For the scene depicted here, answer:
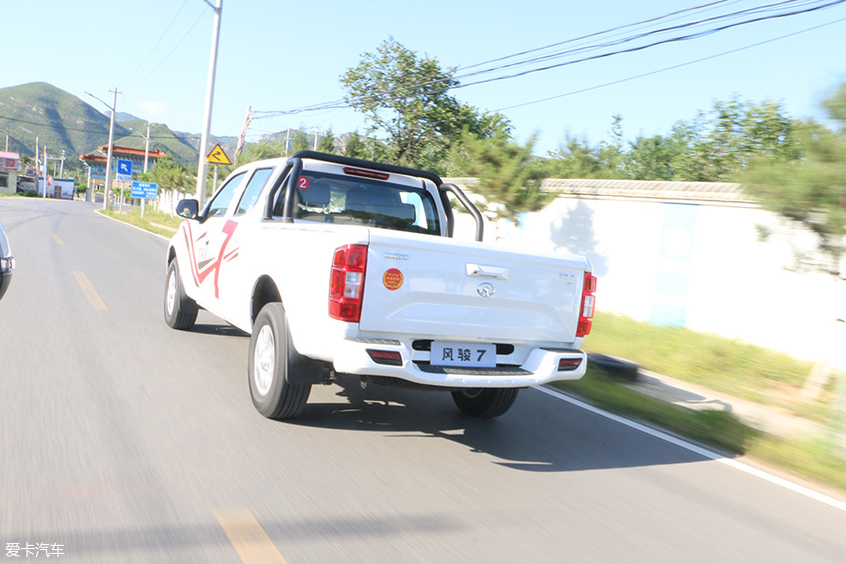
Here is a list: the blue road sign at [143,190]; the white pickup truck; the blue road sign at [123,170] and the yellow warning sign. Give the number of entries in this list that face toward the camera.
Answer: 3

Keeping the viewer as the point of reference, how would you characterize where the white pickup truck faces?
facing away from the viewer and to the left of the viewer

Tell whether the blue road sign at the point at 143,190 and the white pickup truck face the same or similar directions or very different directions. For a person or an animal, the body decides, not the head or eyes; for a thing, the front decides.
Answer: very different directions

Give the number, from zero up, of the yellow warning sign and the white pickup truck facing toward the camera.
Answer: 1

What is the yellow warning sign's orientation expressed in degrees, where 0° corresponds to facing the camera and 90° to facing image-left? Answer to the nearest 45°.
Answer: approximately 0°

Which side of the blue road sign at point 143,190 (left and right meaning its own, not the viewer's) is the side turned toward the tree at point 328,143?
left

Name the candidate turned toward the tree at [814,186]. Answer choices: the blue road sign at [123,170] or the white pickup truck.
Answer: the blue road sign
